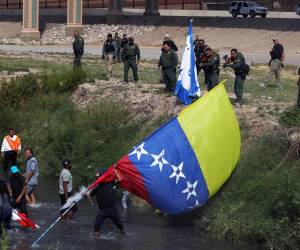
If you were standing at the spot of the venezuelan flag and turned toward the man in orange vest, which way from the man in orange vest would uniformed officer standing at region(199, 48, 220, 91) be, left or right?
right

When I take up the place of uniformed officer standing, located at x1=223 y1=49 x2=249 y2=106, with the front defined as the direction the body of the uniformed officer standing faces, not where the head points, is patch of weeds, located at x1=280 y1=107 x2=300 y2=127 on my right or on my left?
on my left

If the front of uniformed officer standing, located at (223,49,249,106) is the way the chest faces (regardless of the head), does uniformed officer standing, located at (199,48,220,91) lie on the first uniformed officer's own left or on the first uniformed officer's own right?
on the first uniformed officer's own right

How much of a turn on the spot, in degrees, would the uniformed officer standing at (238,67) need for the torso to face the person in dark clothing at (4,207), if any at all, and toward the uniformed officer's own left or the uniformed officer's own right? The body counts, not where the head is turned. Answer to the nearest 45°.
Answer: approximately 45° to the uniformed officer's own left

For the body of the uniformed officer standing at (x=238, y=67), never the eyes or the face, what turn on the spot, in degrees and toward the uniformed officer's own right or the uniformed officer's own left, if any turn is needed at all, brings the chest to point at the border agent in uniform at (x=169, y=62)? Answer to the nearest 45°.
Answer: approximately 45° to the uniformed officer's own right

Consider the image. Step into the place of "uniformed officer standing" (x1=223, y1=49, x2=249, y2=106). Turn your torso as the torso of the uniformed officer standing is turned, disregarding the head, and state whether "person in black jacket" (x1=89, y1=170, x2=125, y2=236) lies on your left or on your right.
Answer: on your left

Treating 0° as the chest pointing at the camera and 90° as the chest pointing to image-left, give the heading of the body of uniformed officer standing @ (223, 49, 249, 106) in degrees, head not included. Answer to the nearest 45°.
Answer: approximately 90°
